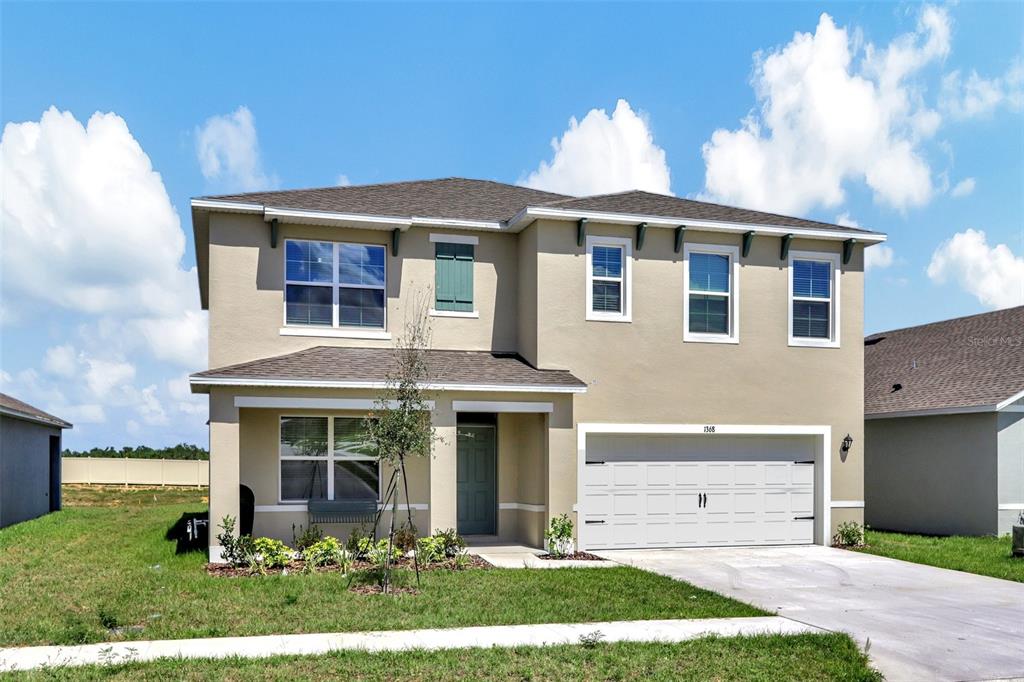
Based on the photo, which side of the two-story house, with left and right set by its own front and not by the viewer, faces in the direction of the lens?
front

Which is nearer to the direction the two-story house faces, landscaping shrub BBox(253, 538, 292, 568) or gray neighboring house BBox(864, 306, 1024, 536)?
the landscaping shrub

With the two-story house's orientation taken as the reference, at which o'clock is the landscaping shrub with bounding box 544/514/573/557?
The landscaping shrub is roughly at 12 o'clock from the two-story house.

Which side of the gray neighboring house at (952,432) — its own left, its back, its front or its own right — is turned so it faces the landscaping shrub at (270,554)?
right

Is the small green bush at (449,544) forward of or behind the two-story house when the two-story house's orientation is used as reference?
forward

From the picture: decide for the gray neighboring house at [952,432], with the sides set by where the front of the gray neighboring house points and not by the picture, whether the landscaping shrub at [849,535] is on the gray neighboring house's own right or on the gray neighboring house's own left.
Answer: on the gray neighboring house's own right

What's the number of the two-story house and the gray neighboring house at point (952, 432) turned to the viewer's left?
0
